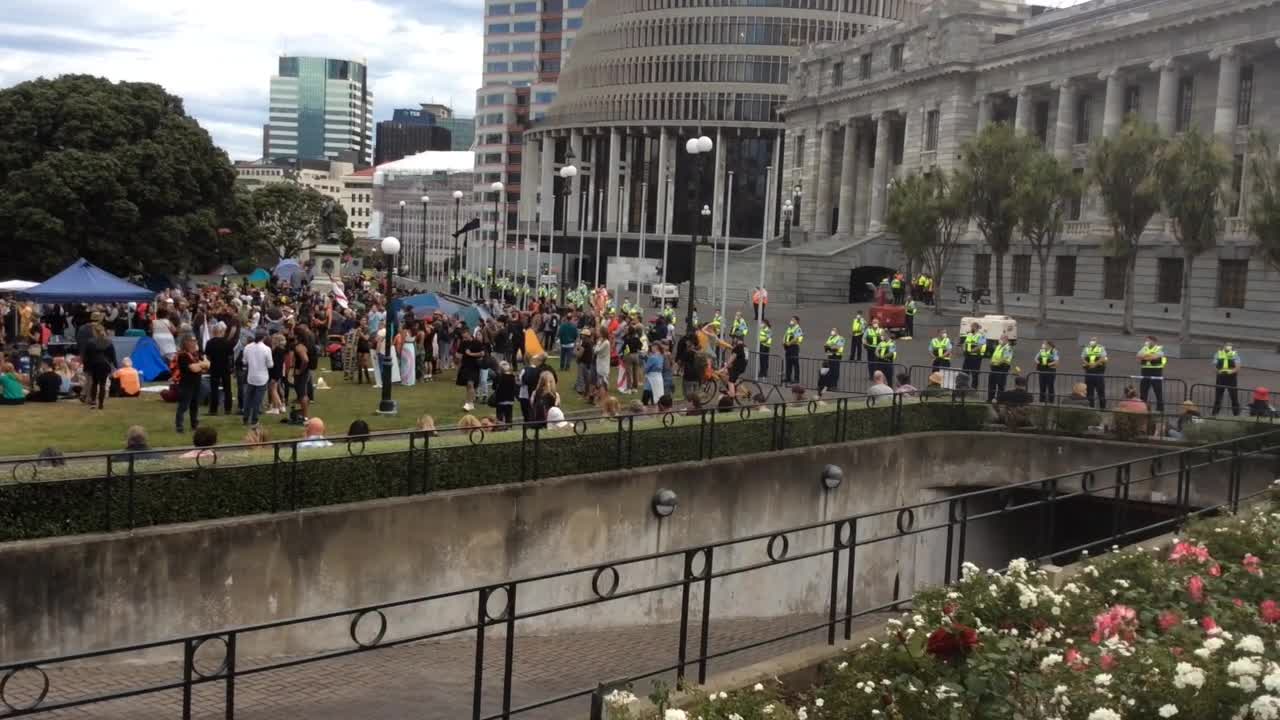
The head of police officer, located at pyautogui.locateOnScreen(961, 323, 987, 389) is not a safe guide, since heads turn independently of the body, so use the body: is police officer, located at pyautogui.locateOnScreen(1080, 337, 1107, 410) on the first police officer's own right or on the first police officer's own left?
on the first police officer's own left

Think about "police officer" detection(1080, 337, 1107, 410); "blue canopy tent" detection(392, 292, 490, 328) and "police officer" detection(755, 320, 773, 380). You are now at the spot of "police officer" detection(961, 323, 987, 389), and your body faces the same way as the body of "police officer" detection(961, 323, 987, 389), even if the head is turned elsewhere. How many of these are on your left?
1

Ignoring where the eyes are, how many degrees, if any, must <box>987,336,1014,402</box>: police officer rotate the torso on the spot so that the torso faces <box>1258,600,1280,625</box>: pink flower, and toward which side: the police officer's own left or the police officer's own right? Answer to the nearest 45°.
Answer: approximately 45° to the police officer's own left

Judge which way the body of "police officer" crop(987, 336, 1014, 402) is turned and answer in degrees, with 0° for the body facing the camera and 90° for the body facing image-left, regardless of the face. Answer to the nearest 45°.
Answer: approximately 45°

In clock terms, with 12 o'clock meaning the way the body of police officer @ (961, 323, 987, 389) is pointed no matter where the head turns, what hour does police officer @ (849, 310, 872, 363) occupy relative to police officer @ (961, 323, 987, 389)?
police officer @ (849, 310, 872, 363) is roughly at 3 o'clock from police officer @ (961, 323, 987, 389).

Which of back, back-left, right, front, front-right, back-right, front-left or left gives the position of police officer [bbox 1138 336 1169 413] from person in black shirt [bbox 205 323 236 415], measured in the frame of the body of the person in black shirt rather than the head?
right

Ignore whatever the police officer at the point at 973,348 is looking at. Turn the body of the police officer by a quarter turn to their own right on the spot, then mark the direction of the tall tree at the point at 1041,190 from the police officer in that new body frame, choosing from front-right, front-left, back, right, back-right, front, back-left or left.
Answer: front-right

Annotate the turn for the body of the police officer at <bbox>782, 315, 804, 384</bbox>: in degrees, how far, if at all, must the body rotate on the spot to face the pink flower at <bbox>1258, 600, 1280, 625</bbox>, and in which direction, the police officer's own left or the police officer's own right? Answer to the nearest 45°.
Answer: approximately 45° to the police officer's own left

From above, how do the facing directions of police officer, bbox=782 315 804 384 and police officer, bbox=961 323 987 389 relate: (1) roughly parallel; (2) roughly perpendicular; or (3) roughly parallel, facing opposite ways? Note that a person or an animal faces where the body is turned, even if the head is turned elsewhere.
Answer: roughly parallel

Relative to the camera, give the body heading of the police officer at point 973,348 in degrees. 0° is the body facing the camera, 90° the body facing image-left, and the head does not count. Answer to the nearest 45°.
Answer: approximately 45°

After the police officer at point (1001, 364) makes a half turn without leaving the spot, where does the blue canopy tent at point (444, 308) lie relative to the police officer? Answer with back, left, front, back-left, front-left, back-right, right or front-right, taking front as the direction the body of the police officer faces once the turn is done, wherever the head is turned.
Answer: front-left

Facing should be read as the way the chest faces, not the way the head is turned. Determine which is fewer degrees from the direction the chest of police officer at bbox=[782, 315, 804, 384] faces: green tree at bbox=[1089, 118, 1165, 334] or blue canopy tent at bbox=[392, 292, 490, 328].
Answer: the blue canopy tent

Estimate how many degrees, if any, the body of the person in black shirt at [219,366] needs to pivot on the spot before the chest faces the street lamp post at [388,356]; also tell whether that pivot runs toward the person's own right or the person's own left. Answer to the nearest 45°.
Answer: approximately 90° to the person's own right

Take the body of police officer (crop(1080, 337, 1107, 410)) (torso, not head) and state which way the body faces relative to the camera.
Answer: toward the camera
